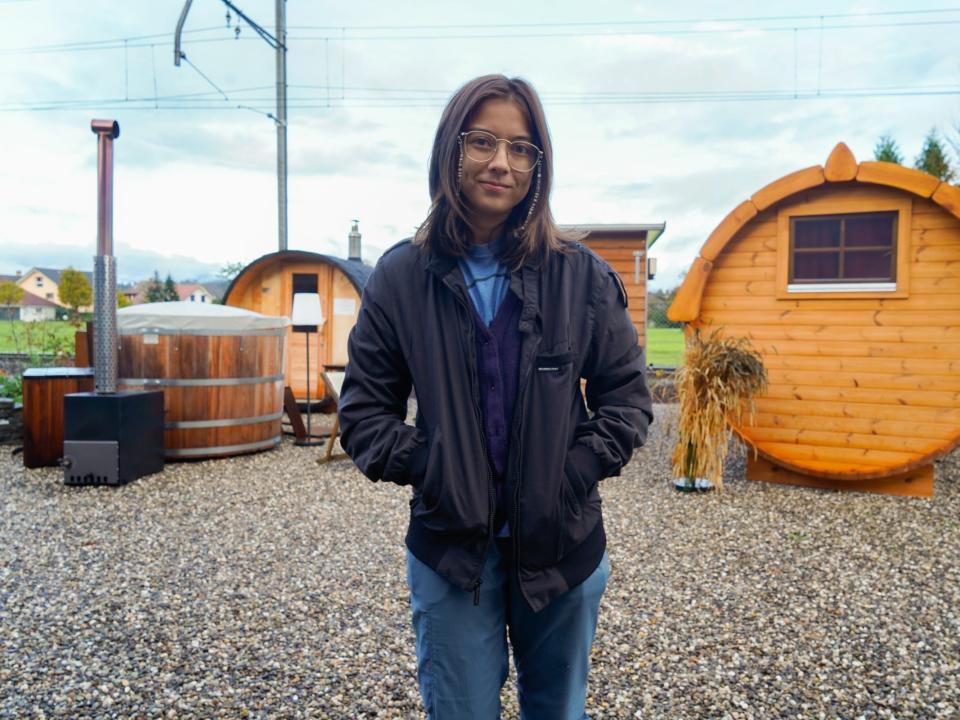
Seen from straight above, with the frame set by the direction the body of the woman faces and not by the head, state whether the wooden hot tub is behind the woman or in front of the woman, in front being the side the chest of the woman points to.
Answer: behind

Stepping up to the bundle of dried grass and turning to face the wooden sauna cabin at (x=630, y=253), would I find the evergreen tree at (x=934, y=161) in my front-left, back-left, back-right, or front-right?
front-right

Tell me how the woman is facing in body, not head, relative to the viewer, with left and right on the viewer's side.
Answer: facing the viewer

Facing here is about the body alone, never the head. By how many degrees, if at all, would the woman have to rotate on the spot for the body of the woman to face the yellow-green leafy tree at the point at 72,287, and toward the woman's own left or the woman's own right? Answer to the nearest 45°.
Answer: approximately 135° to the woman's own right

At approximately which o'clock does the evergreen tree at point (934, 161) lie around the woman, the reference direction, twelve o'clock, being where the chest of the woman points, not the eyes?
The evergreen tree is roughly at 7 o'clock from the woman.

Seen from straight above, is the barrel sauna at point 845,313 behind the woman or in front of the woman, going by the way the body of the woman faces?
behind

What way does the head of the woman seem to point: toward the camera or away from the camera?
toward the camera

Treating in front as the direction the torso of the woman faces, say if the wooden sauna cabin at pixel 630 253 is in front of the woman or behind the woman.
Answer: behind

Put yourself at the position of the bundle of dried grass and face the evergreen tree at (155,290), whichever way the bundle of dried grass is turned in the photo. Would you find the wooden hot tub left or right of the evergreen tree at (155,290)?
left

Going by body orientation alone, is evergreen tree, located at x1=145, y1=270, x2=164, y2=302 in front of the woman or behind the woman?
behind
